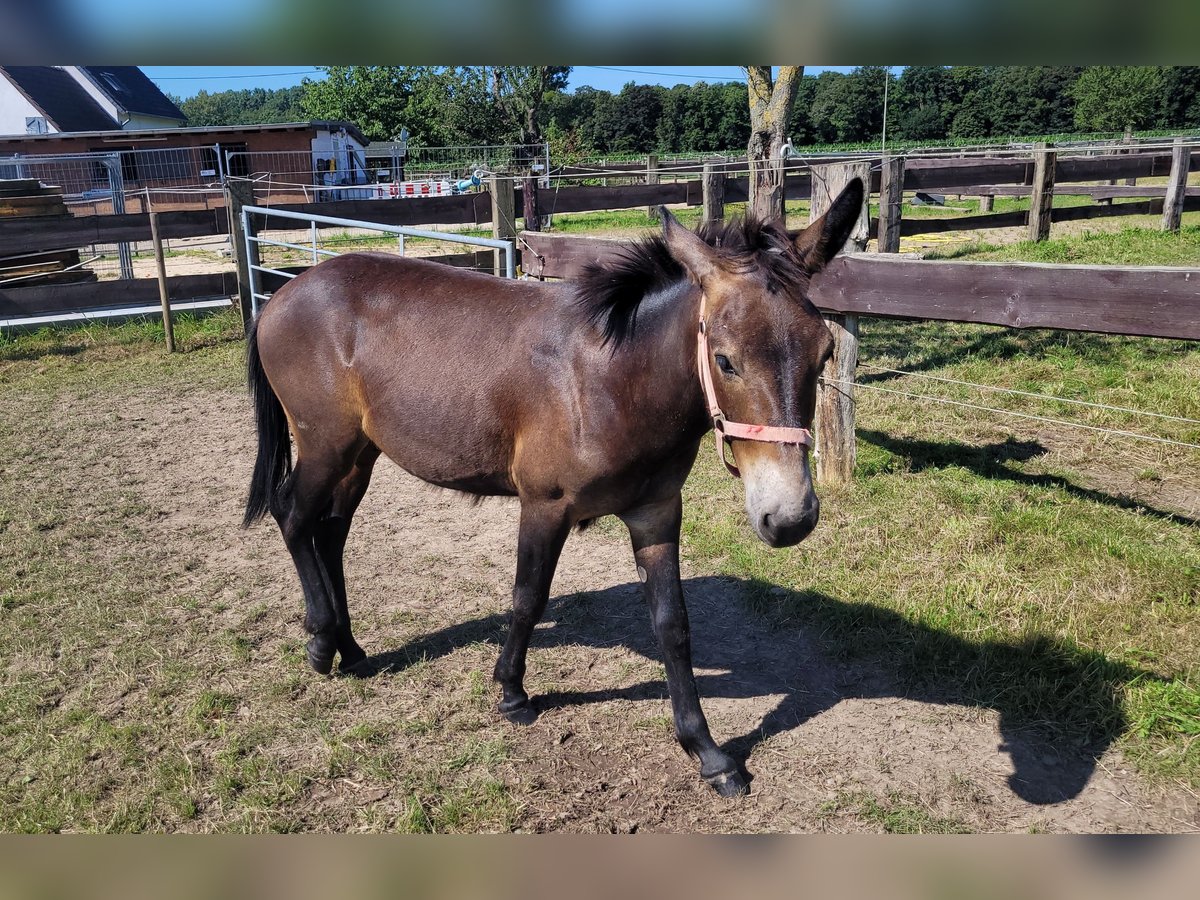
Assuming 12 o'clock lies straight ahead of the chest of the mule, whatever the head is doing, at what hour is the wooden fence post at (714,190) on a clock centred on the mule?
The wooden fence post is roughly at 8 o'clock from the mule.

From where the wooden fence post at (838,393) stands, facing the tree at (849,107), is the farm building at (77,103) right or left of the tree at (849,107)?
left

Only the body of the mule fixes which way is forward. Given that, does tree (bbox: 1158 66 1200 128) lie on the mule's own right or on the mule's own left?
on the mule's own left

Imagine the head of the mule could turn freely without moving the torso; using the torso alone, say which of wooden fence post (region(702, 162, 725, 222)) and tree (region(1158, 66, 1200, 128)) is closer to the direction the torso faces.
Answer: the tree

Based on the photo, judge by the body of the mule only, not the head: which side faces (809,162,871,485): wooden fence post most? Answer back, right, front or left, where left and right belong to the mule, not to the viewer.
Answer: left

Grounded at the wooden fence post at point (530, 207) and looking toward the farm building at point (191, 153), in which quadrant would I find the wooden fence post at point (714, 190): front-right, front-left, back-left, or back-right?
back-right

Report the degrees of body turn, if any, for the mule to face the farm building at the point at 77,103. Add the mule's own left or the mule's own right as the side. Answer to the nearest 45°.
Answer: approximately 180°

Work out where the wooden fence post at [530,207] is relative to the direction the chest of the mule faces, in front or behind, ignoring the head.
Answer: behind

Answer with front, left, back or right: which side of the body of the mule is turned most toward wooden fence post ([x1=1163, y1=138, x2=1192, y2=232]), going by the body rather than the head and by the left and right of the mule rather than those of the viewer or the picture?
left

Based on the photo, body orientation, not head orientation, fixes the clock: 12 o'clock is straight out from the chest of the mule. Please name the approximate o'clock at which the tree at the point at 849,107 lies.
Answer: The tree is roughly at 8 o'clock from the mule.
